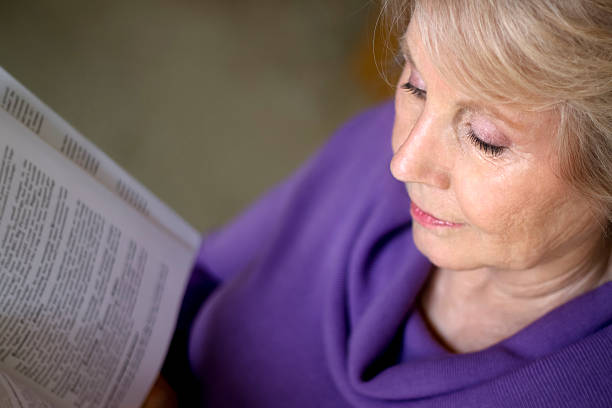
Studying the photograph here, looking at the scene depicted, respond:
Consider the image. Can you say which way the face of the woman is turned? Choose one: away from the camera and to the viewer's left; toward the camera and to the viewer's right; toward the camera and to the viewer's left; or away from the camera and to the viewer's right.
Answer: toward the camera and to the viewer's left
